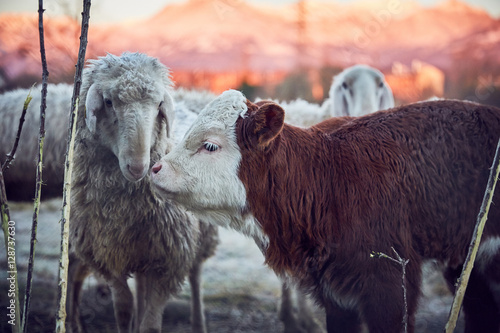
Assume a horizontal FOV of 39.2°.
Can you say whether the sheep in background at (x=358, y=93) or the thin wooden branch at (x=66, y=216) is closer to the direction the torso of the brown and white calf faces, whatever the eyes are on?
the thin wooden branch

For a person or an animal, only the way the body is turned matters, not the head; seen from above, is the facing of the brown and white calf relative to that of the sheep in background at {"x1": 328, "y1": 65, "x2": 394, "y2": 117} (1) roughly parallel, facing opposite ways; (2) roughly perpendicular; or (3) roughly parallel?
roughly perpendicular

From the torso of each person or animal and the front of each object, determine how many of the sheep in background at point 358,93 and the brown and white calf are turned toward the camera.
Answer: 1

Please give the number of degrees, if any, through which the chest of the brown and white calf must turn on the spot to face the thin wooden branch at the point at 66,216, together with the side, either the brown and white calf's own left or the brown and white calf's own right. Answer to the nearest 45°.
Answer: approximately 45° to the brown and white calf's own left

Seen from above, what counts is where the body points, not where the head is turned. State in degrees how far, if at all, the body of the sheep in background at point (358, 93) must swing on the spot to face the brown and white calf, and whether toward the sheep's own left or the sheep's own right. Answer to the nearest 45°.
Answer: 0° — it already faces it

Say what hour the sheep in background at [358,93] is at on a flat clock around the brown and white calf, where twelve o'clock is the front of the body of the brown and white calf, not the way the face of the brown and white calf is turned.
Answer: The sheep in background is roughly at 3 o'clock from the brown and white calf.

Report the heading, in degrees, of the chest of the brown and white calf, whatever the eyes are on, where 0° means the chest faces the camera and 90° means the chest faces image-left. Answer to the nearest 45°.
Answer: approximately 90°

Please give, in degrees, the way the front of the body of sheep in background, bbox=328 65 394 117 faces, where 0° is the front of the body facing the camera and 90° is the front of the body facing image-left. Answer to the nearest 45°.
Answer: approximately 0°
